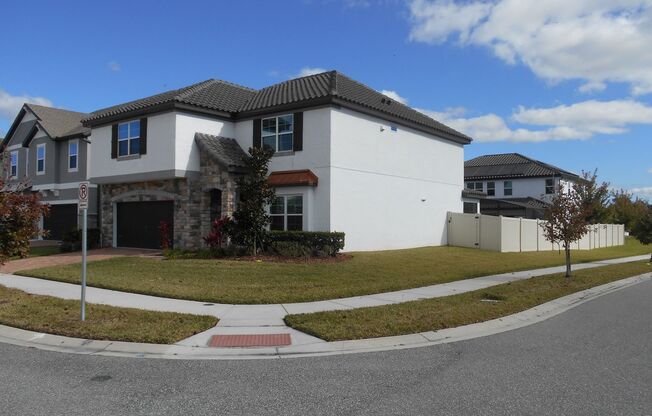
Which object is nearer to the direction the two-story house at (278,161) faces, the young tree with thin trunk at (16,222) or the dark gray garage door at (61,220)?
the young tree with thin trunk

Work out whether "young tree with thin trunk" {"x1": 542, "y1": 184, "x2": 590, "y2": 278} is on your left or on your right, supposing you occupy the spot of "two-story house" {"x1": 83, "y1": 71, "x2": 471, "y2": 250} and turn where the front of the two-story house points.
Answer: on your left

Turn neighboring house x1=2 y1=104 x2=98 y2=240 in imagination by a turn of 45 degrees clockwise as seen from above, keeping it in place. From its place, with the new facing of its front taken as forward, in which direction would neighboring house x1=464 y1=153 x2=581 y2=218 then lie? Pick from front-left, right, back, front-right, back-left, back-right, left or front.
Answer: back

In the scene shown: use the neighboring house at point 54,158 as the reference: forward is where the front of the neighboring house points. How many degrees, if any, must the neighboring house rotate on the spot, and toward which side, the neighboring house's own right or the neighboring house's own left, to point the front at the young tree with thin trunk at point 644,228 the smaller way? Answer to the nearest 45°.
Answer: approximately 90° to the neighboring house's own left

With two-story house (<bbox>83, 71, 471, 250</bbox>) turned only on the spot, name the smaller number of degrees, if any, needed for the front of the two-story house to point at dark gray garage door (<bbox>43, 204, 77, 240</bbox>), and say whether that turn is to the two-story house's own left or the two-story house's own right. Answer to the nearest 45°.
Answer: approximately 90° to the two-story house's own right

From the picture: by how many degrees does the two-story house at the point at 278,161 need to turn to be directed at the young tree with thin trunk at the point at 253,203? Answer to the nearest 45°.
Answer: approximately 45° to its left

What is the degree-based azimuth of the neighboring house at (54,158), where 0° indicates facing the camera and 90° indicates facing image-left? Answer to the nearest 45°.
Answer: approximately 45°

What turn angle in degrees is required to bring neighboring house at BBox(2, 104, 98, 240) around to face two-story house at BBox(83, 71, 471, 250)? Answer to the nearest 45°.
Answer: approximately 90° to its left

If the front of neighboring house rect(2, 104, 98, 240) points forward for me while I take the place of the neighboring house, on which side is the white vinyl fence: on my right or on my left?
on my left

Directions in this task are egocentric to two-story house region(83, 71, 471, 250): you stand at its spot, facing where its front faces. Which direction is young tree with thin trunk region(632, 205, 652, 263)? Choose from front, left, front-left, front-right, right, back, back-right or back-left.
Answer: back-left

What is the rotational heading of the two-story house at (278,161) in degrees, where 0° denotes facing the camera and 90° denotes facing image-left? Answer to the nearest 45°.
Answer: approximately 45°
